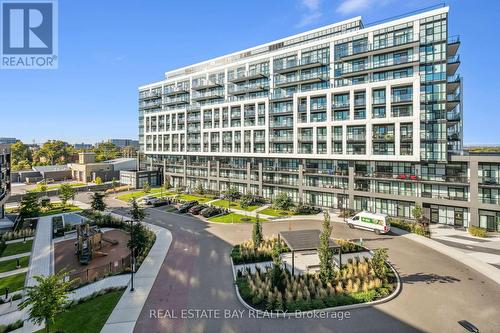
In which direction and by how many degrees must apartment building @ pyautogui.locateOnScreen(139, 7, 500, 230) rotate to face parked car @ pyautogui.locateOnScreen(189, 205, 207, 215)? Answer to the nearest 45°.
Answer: approximately 45° to its right

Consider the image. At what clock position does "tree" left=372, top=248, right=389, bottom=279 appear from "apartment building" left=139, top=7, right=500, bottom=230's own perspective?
The tree is roughly at 11 o'clock from the apartment building.

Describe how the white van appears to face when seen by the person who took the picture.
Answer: facing away from the viewer and to the left of the viewer

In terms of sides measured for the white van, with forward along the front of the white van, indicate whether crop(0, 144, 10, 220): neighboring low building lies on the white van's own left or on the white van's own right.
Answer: on the white van's own left

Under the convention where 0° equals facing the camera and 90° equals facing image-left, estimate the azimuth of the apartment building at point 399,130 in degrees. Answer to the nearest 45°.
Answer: approximately 45°

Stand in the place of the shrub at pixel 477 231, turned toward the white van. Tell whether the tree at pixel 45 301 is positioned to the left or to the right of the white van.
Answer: left

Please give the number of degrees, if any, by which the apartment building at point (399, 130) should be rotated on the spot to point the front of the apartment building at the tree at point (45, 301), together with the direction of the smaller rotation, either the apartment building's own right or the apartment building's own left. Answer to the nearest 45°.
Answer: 0° — it already faces it

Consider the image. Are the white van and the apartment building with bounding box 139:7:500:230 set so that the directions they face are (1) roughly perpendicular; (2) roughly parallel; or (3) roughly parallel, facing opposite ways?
roughly perpendicular

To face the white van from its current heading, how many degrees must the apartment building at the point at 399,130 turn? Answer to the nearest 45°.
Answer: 0° — it already faces it
